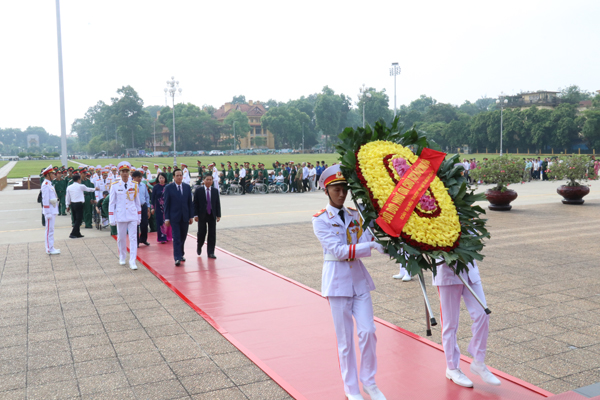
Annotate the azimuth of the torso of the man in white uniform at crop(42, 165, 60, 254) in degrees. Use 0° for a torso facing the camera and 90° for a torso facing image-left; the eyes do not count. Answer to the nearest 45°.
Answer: approximately 270°

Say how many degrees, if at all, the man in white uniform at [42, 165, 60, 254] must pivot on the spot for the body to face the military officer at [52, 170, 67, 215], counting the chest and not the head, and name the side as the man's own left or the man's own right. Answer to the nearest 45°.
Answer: approximately 90° to the man's own left

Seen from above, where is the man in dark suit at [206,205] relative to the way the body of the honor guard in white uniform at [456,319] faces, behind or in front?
behind

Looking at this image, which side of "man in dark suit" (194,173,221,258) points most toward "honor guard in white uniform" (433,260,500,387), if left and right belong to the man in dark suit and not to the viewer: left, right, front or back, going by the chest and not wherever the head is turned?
front

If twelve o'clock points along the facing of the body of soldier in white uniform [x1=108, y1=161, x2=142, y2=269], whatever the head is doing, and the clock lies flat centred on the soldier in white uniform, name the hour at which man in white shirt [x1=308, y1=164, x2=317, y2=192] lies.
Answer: The man in white shirt is roughly at 7 o'clock from the soldier in white uniform.

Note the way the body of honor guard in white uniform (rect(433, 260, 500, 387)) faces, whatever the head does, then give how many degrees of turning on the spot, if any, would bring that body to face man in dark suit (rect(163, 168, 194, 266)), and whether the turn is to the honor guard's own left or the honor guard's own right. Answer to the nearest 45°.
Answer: approximately 180°

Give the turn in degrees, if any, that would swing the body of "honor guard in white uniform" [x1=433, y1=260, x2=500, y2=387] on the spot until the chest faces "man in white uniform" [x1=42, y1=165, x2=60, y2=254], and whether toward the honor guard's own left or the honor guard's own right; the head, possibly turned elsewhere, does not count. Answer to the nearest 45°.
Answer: approximately 180°

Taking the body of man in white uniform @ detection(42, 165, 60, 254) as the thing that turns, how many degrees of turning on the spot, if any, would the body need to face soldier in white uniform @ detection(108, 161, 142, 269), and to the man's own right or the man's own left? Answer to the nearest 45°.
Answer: approximately 45° to the man's own right

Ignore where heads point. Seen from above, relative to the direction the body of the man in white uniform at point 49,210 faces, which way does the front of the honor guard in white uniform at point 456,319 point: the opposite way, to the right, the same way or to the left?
to the right

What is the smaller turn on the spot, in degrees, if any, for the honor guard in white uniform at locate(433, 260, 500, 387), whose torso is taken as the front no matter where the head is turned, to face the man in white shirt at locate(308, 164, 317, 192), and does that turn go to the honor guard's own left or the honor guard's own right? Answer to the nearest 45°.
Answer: approximately 135° to the honor guard's own left

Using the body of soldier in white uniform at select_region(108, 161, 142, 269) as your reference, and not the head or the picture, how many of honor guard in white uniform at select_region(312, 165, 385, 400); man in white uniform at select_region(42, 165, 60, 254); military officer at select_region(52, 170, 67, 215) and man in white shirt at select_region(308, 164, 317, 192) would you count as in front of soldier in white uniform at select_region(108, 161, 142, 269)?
1

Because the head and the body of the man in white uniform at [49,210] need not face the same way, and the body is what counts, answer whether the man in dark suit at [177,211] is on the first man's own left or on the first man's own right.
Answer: on the first man's own right

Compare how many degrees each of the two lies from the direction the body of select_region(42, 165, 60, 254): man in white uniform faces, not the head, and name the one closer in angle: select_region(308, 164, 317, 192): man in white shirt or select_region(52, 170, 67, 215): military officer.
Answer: the man in white shirt
